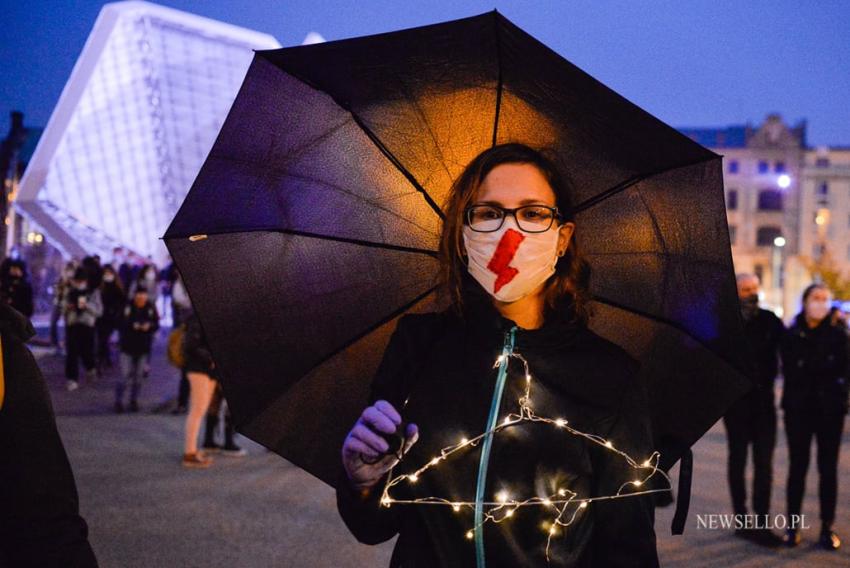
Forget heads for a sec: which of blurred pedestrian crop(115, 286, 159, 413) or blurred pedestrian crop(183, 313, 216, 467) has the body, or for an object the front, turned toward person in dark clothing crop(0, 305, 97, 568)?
blurred pedestrian crop(115, 286, 159, 413)

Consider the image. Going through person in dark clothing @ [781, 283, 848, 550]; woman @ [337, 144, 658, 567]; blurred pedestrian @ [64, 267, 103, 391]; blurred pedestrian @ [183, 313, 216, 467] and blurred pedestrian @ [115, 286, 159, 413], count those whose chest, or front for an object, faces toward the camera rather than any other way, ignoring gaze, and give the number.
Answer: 4

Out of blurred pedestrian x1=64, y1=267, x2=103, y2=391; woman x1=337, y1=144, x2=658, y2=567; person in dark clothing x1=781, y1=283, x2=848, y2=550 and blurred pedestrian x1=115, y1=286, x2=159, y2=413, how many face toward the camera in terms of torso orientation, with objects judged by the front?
4

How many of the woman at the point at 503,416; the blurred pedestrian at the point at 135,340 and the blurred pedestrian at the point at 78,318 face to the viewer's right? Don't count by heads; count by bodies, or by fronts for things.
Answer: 0

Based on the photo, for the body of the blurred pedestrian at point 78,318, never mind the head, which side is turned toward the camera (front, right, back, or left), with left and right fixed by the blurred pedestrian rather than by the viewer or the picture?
front

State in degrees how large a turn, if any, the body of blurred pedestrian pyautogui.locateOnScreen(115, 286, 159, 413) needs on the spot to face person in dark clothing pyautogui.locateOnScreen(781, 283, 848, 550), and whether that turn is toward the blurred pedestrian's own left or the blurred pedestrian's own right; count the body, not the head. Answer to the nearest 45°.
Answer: approximately 45° to the blurred pedestrian's own left

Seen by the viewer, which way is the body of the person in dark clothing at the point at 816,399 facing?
toward the camera

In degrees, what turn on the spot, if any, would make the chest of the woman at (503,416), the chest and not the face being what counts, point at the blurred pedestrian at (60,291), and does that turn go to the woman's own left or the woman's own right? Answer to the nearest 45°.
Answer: approximately 135° to the woman's own right

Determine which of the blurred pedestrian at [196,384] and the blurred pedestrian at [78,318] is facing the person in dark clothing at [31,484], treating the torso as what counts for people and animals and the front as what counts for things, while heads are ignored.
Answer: the blurred pedestrian at [78,318]

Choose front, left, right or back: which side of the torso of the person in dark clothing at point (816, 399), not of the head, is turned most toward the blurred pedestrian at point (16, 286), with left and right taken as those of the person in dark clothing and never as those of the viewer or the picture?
right

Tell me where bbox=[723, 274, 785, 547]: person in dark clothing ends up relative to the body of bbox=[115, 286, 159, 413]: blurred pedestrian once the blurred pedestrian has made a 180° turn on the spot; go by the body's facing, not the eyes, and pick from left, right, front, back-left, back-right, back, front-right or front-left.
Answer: back-right

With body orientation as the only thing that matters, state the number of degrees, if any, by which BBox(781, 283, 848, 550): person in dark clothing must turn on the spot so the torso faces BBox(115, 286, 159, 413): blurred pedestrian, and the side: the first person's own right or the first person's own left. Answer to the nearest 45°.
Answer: approximately 90° to the first person's own right
